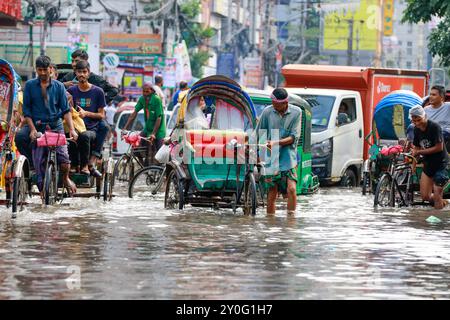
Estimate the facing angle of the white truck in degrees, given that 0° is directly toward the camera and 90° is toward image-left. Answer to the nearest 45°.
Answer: approximately 45°

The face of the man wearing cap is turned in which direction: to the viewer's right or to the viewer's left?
to the viewer's left

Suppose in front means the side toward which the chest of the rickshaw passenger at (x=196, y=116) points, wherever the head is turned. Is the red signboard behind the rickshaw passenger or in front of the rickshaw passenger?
behind

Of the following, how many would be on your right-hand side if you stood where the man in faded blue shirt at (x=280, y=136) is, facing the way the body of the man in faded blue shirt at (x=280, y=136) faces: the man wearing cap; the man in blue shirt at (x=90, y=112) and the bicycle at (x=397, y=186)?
1

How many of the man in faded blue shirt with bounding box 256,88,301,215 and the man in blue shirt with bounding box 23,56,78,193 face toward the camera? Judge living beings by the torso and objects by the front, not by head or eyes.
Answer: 2

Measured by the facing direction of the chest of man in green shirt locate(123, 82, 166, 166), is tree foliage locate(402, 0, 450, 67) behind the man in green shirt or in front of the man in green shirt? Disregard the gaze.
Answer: behind

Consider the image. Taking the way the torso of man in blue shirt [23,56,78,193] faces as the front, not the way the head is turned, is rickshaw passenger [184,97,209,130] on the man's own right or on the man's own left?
on the man's own left
